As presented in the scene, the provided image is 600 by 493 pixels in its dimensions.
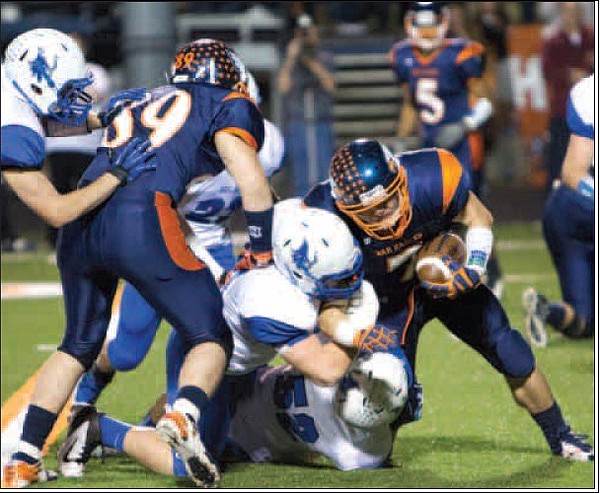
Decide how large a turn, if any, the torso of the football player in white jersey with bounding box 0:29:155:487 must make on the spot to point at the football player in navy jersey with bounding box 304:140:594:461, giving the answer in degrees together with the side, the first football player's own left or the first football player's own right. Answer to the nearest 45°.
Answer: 0° — they already face them

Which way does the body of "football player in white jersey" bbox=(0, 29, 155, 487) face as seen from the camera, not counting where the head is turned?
to the viewer's right

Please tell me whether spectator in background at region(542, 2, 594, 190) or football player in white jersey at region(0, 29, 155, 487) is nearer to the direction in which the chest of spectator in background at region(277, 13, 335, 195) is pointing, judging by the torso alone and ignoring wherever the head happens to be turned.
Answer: the football player in white jersey

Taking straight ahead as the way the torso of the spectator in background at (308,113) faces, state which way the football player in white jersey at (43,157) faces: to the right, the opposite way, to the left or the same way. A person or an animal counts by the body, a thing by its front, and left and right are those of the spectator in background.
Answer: to the left

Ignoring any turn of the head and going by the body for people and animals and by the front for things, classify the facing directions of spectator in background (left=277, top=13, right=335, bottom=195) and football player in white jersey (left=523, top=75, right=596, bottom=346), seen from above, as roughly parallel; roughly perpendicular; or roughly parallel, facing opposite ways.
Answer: roughly perpendicular

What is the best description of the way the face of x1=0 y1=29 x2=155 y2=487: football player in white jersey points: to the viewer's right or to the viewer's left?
to the viewer's right

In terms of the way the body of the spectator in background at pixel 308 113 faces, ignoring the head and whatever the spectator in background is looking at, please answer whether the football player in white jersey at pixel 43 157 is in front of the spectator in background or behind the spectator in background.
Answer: in front
